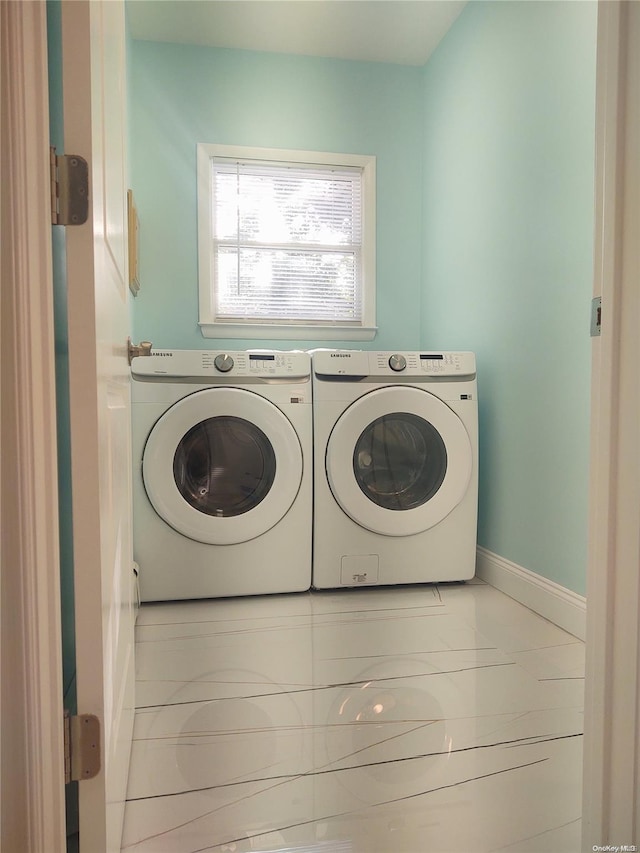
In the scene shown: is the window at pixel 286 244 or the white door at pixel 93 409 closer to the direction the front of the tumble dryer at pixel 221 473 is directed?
the white door

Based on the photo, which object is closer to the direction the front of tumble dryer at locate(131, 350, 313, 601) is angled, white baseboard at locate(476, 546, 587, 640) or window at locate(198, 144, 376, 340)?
the white baseboard

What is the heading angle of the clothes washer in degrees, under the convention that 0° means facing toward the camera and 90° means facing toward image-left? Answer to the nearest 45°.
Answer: approximately 0°

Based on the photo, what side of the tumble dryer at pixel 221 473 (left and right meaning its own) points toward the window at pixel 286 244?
back

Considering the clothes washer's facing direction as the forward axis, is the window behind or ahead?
behind

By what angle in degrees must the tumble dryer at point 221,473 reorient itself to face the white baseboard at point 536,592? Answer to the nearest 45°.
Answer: approximately 90° to its left

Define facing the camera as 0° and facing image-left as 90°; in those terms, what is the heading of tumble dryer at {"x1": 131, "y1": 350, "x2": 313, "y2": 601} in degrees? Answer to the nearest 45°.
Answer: approximately 0°

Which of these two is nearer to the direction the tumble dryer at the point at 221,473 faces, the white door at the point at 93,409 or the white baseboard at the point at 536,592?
the white door

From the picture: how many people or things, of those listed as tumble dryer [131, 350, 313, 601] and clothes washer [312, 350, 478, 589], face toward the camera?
2
